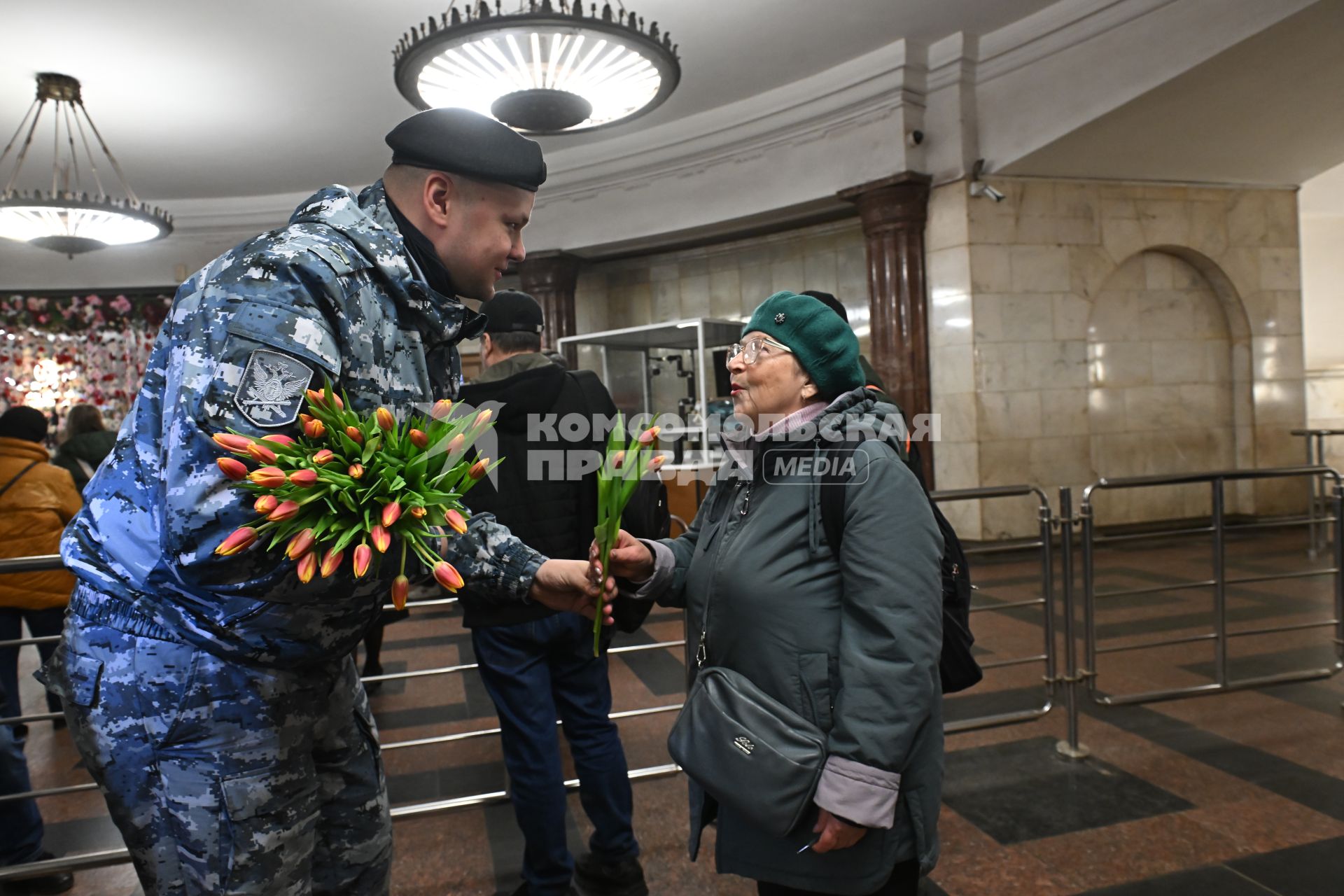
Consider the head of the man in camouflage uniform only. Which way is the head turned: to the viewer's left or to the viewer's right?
to the viewer's right

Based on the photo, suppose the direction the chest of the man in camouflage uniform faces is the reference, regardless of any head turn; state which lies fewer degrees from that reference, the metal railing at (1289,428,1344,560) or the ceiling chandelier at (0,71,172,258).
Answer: the metal railing

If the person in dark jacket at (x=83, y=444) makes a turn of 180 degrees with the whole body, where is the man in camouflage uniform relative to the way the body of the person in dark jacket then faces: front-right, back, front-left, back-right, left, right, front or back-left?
front

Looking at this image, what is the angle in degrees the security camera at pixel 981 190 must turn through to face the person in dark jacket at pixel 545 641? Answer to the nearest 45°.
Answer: approximately 90° to its right

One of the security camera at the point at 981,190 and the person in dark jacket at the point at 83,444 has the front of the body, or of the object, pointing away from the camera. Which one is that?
the person in dark jacket

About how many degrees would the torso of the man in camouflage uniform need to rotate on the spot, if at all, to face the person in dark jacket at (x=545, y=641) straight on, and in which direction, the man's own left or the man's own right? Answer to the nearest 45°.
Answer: approximately 45° to the man's own left

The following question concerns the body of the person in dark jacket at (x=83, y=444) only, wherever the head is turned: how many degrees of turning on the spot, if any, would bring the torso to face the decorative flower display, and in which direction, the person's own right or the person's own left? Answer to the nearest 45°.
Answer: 0° — they already face it

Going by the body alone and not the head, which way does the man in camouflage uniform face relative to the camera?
to the viewer's right

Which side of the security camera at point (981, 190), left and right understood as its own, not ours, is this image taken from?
right

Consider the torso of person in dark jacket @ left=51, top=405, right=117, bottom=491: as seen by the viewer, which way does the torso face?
away from the camera

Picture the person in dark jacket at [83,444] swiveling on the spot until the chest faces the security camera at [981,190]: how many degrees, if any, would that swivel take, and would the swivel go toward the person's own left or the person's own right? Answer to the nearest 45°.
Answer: approximately 90° to the person's own right

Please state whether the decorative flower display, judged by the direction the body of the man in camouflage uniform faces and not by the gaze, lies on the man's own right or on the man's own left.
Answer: on the man's own left

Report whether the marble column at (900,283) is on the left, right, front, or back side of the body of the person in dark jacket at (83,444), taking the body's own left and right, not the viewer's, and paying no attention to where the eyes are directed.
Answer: right

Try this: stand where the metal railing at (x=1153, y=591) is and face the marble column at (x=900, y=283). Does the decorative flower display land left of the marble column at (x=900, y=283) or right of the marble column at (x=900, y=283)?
left
